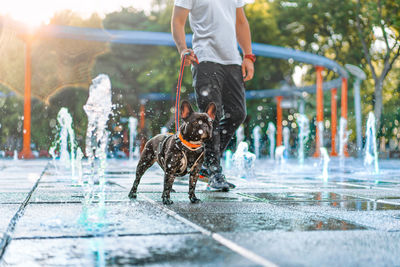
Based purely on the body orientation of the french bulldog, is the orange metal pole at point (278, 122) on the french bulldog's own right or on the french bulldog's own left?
on the french bulldog's own left

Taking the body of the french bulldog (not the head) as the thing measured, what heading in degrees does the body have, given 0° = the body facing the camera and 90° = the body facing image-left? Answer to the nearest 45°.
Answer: approximately 315°

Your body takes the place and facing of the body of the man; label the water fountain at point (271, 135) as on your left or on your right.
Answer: on your left

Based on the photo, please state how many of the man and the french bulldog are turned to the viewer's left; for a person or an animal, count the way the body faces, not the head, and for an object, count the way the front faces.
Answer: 0

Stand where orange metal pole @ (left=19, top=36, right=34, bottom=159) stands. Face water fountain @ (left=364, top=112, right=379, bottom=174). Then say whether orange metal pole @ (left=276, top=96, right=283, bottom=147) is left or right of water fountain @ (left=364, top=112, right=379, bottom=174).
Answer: left

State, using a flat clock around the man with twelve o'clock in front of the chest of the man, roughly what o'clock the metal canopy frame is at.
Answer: The metal canopy frame is roughly at 7 o'clock from the man.

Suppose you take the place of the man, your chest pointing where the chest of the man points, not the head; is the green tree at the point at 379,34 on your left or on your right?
on your left

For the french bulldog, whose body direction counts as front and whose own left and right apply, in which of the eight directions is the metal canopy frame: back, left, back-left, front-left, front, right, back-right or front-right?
back-left

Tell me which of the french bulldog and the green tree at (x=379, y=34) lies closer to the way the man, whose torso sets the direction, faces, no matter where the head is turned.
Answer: the french bulldog

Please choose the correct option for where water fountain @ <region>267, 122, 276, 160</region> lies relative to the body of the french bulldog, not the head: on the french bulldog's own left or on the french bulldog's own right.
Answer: on the french bulldog's own left
